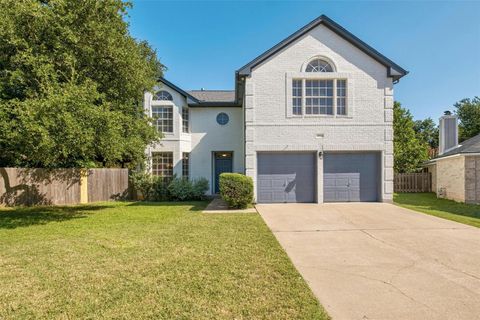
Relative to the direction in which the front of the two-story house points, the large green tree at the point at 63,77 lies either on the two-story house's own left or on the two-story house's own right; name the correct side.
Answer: on the two-story house's own right

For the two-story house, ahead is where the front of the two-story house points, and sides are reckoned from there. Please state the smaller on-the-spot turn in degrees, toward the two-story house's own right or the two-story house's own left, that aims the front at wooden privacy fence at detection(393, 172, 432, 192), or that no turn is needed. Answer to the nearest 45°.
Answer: approximately 135° to the two-story house's own left

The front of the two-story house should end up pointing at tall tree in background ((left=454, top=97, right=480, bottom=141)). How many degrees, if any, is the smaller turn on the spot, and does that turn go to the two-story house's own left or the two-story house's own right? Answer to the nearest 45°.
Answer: approximately 135° to the two-story house's own left

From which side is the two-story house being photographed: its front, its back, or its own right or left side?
front

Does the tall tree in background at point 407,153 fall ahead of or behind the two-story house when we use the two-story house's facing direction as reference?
behind

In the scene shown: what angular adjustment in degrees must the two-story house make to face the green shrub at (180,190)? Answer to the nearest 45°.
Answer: approximately 90° to its right

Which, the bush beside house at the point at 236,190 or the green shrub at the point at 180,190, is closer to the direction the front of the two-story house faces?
the bush beside house

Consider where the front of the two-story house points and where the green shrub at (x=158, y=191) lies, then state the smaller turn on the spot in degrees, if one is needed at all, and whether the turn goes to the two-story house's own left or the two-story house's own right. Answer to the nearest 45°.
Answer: approximately 90° to the two-story house's own right

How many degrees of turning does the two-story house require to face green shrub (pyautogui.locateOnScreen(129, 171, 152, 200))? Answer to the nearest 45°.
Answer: approximately 90° to its right

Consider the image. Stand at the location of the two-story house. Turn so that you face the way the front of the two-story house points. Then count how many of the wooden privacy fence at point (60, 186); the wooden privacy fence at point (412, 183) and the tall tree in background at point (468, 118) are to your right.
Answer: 1

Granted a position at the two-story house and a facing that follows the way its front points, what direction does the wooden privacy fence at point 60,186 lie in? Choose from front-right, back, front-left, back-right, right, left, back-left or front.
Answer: right
